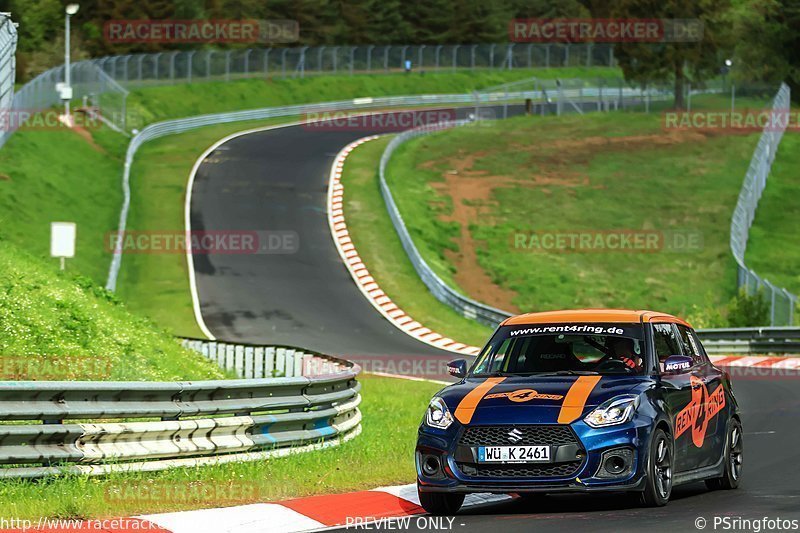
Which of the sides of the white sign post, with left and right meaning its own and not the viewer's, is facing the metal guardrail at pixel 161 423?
front

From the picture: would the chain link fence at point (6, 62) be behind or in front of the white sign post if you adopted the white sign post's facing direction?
behind

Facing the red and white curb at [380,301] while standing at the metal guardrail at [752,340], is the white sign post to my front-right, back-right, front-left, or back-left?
front-left

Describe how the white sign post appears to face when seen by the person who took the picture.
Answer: facing the viewer

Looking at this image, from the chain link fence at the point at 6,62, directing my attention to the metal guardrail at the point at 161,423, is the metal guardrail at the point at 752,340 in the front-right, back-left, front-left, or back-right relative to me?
front-left

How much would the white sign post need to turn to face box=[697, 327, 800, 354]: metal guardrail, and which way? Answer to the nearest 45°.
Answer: approximately 90° to its left

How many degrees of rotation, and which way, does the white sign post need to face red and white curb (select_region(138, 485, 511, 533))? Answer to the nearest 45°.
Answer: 0° — it already faces it

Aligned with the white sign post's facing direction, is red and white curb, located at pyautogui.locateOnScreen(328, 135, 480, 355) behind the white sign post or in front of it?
behind

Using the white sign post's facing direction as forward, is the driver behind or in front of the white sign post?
in front

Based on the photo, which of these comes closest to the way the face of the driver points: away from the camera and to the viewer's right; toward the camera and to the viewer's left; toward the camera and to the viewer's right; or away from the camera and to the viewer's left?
toward the camera and to the viewer's left

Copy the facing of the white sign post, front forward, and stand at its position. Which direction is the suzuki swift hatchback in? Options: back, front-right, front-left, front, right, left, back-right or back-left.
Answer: front

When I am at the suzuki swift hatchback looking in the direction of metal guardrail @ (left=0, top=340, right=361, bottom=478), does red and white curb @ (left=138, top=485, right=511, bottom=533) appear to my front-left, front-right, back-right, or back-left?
front-left
